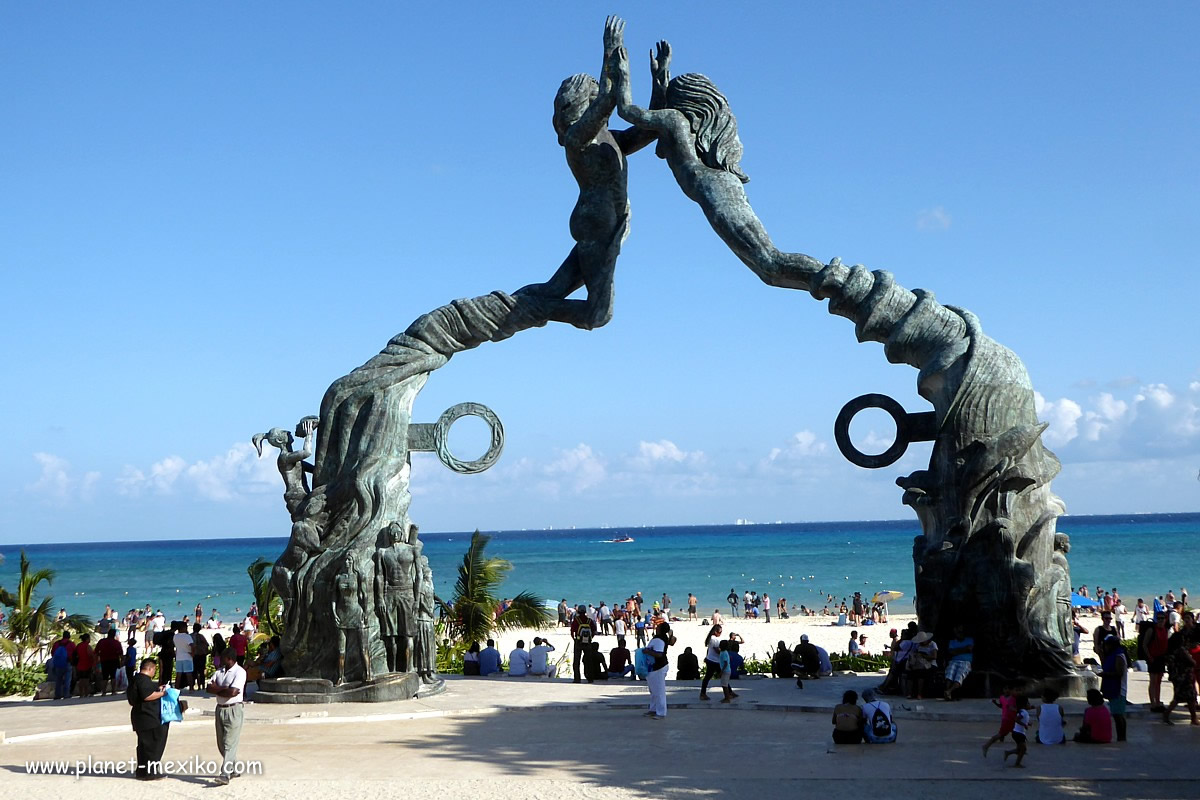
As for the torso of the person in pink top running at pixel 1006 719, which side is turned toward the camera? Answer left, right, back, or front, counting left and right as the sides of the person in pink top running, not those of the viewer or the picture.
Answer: left

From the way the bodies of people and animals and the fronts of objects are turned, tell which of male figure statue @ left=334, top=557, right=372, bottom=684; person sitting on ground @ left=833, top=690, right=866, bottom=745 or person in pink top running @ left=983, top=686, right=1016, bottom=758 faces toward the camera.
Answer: the male figure statue

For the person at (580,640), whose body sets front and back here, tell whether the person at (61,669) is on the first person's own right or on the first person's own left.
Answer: on the first person's own left

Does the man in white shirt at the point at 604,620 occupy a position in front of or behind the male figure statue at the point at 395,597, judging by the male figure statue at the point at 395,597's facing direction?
behind

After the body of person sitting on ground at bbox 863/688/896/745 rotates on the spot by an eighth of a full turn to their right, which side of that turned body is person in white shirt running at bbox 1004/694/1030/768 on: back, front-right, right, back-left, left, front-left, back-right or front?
right

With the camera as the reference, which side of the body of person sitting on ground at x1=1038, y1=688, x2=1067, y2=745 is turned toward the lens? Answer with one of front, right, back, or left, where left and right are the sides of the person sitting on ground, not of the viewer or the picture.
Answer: back

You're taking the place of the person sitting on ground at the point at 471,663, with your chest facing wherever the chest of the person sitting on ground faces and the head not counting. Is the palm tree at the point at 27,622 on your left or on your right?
on your left

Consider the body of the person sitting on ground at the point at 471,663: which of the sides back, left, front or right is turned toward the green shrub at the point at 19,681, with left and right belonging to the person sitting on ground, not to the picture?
left
